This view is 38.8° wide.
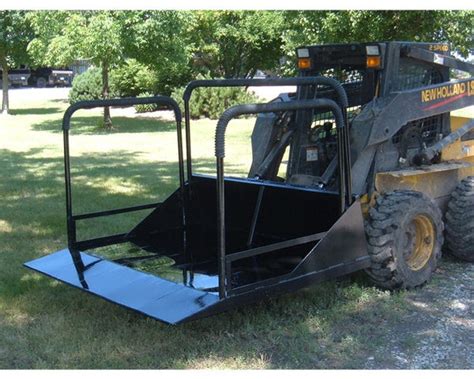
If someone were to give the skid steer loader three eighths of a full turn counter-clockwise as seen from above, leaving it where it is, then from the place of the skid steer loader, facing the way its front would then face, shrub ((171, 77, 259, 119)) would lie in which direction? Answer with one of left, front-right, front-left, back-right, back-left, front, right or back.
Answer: left

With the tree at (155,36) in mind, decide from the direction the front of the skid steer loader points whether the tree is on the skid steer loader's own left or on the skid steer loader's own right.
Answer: on the skid steer loader's own right

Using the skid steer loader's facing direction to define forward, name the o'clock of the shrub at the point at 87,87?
The shrub is roughly at 4 o'clock from the skid steer loader.

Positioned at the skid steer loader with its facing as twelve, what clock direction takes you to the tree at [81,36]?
The tree is roughly at 4 o'clock from the skid steer loader.

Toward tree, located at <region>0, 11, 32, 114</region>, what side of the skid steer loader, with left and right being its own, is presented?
right

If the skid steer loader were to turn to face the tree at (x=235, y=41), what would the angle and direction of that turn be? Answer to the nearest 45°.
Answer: approximately 135° to its right

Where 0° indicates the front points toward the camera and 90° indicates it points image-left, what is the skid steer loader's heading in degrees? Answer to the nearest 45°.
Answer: approximately 45°
